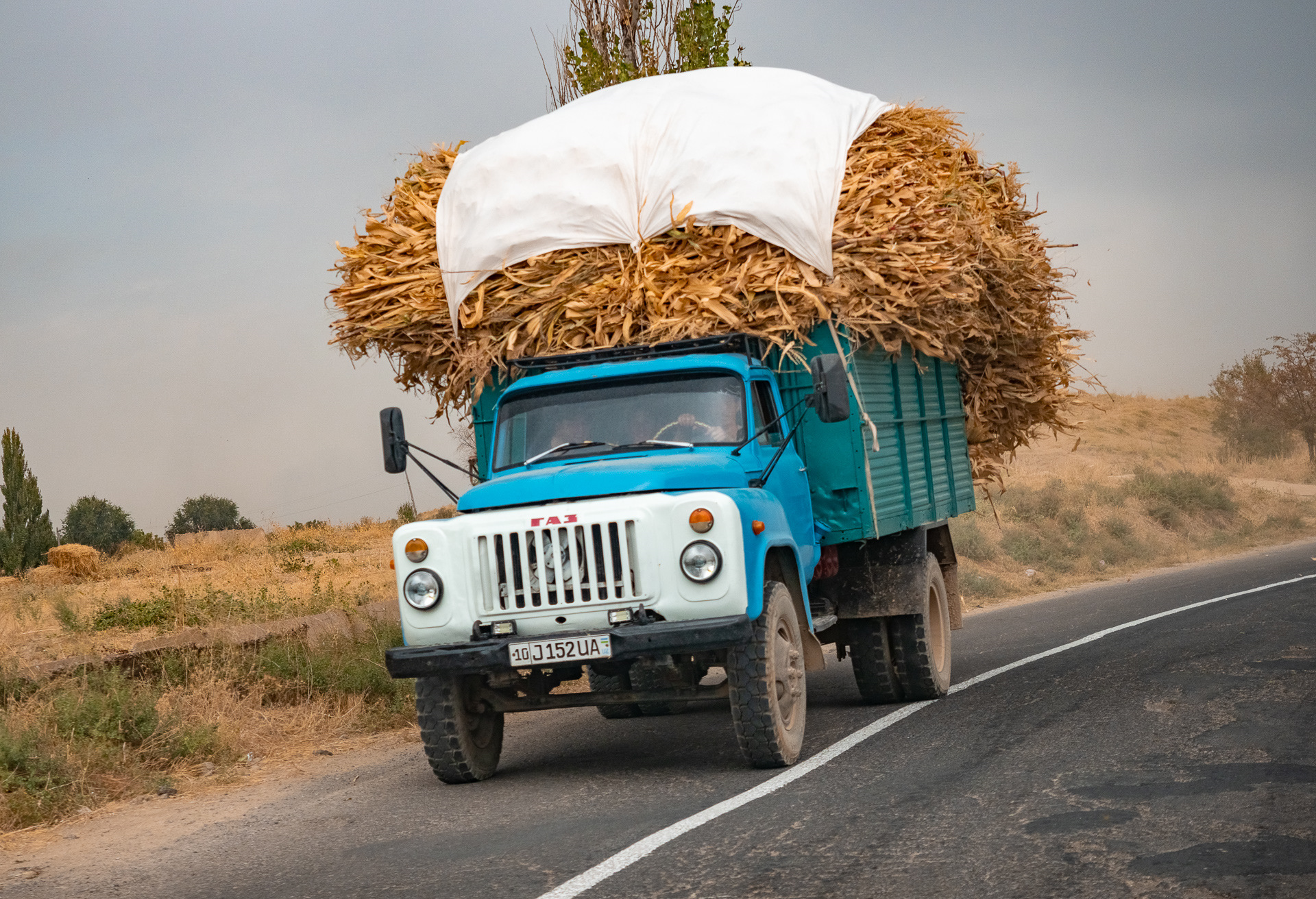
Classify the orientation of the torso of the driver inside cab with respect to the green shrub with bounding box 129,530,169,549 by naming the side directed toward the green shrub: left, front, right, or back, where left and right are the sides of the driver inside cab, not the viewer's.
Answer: right

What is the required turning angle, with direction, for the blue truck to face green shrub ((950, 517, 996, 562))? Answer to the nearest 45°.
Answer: approximately 135° to its right

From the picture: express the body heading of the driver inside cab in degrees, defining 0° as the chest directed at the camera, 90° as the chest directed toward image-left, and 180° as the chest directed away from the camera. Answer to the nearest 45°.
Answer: approximately 45°

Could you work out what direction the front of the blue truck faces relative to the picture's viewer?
facing the viewer and to the left of the viewer

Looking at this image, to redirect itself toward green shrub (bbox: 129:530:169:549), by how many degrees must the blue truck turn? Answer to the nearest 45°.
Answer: approximately 90° to its right

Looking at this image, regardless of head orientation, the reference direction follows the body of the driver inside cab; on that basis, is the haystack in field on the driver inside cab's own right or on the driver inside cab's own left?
on the driver inside cab's own right

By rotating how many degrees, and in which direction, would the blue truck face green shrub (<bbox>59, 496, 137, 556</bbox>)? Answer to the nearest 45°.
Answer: approximately 90° to its right

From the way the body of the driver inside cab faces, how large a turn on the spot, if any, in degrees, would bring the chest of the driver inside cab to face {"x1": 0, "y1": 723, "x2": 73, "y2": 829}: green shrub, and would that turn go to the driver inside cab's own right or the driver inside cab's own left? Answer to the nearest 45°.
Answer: approximately 45° to the driver inside cab's own right

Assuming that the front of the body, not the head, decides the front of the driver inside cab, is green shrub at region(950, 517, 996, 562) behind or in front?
behind

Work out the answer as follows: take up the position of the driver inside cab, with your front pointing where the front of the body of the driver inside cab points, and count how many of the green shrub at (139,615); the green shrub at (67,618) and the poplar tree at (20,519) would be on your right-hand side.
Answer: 3

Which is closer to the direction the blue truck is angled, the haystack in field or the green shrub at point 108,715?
the green shrub

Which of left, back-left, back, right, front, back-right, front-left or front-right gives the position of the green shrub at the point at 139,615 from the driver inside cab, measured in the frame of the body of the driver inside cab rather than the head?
right

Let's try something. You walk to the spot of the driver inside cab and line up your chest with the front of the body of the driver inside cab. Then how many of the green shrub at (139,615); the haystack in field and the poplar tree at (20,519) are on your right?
3
